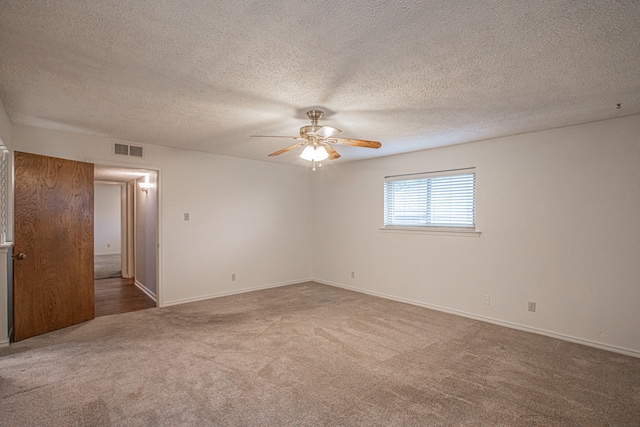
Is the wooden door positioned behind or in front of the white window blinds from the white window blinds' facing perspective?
in front
